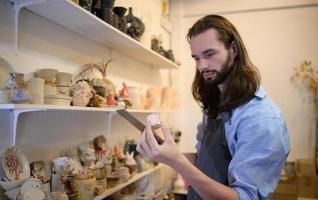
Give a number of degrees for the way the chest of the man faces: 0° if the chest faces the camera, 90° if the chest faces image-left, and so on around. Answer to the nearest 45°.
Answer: approximately 45°

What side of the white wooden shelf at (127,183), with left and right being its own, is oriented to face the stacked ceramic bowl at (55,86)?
right

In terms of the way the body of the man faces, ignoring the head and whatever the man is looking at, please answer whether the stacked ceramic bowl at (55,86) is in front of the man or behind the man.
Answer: in front

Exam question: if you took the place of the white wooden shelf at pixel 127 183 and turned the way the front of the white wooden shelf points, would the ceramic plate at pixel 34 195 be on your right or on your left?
on your right

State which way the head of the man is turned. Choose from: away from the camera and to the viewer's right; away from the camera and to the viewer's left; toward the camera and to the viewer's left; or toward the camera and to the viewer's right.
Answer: toward the camera and to the viewer's left

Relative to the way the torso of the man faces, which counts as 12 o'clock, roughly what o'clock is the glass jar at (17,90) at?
The glass jar is roughly at 1 o'clock from the man.

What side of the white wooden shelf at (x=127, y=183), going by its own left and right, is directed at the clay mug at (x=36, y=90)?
right

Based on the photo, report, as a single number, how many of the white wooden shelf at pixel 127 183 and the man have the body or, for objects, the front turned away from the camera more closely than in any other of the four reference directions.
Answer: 0

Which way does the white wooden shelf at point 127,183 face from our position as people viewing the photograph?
facing the viewer and to the right of the viewer
